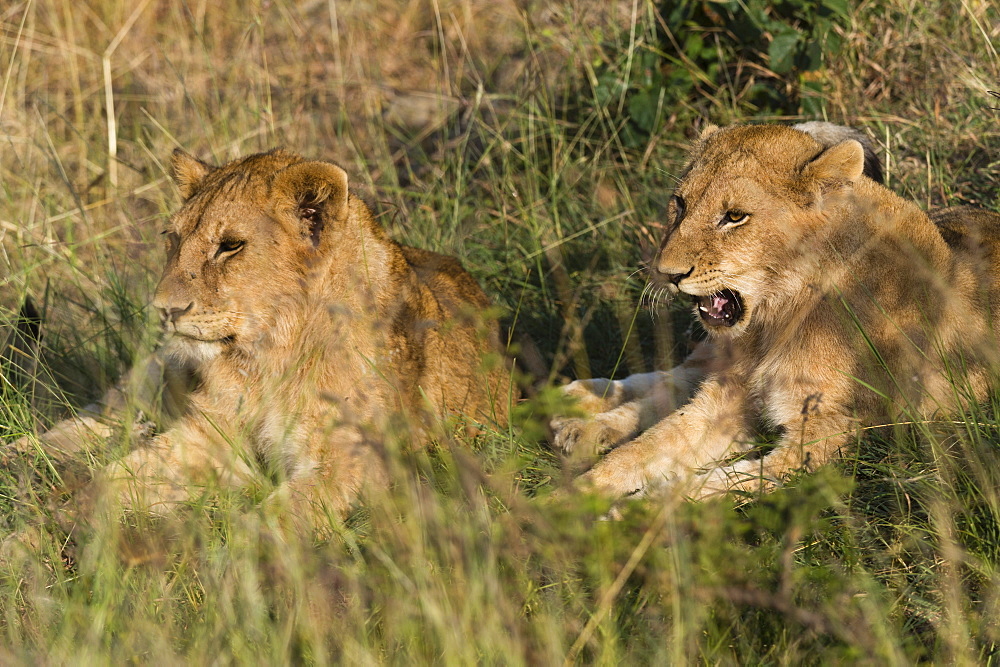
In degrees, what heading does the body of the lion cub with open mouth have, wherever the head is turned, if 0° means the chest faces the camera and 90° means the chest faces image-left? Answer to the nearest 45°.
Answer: approximately 45°

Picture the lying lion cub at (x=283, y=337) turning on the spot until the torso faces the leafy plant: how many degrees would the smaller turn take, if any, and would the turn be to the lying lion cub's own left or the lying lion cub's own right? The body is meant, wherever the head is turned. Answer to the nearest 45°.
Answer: approximately 180°

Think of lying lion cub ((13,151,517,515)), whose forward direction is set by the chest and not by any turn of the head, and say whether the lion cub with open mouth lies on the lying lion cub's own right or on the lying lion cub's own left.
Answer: on the lying lion cub's own left

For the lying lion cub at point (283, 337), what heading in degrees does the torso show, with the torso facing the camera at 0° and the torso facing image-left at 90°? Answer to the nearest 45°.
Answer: approximately 45°

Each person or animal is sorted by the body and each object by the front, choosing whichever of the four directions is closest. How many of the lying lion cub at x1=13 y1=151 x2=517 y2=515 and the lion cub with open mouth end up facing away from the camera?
0

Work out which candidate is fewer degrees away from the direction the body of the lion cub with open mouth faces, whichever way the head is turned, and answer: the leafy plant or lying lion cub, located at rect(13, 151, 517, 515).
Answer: the lying lion cub

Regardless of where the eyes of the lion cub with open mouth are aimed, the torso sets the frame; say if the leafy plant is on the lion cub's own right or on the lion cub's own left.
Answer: on the lion cub's own right
